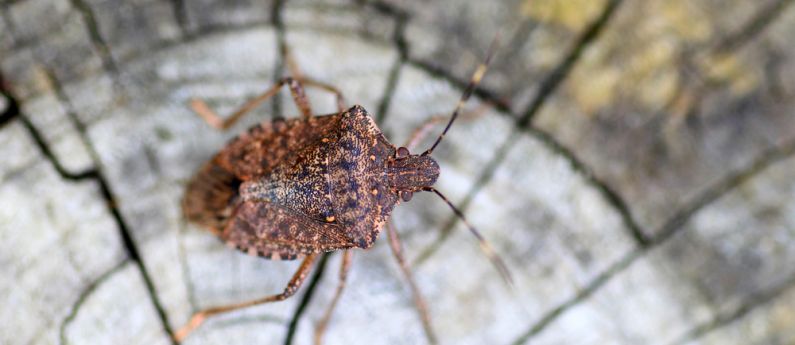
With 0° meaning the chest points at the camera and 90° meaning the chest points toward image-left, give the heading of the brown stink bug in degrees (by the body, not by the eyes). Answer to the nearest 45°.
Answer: approximately 270°
